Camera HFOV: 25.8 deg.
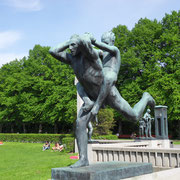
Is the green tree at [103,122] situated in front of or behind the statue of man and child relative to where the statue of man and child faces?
behind

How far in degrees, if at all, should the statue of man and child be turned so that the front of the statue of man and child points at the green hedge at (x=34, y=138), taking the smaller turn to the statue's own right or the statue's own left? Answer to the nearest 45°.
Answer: approximately 135° to the statue's own right

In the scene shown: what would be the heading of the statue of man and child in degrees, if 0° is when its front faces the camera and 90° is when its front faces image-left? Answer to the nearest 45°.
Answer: approximately 45°

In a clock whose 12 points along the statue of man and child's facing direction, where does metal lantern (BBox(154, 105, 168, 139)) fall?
The metal lantern is roughly at 5 o'clock from the statue of man and child.
